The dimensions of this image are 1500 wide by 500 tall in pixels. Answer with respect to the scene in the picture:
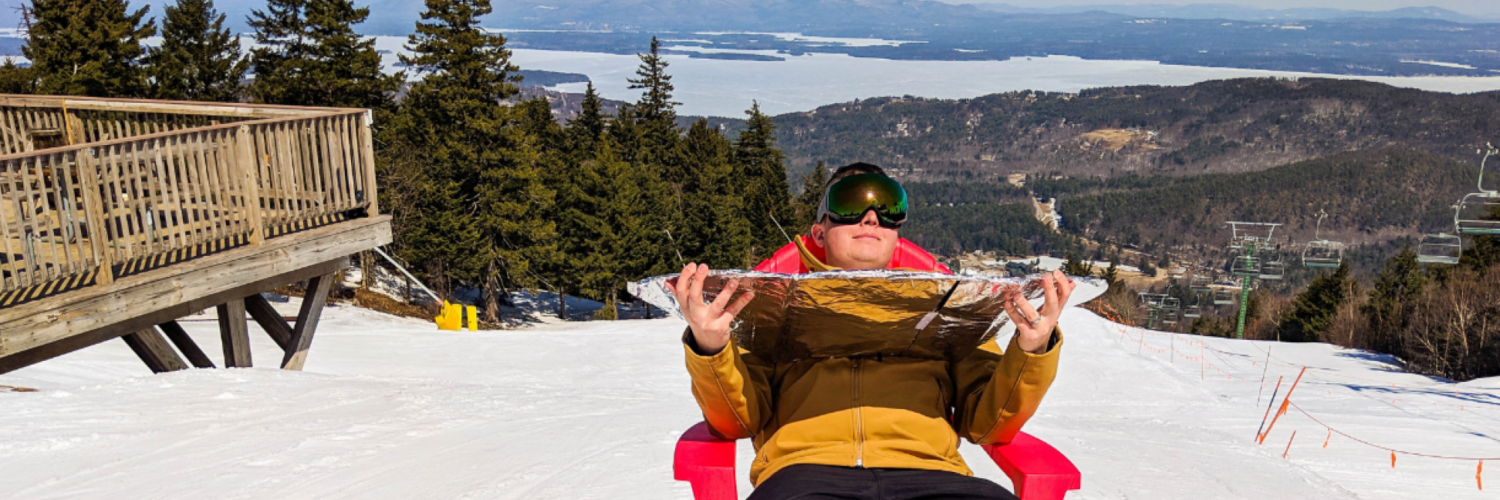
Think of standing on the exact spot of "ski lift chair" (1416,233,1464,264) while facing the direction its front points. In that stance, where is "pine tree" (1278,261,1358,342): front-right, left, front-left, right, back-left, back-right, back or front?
back

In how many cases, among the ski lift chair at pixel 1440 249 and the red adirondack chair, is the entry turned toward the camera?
2

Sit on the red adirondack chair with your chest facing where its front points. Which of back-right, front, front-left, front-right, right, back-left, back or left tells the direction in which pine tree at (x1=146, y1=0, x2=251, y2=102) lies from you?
back-right

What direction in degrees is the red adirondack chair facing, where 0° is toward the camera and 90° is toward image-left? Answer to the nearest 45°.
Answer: approximately 0°

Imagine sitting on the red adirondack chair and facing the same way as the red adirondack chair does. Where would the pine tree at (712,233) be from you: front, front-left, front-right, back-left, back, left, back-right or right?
back

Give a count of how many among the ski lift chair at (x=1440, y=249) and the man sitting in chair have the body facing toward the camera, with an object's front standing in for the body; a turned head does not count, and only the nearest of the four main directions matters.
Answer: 2

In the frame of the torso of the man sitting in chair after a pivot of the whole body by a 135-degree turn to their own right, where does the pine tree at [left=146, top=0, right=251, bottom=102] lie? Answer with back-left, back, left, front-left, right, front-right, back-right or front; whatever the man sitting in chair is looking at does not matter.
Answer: front

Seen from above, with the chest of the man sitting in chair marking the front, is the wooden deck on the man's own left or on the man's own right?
on the man's own right

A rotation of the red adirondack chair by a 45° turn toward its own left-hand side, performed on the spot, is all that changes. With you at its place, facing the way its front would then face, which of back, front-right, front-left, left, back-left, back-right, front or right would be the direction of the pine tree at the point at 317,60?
back

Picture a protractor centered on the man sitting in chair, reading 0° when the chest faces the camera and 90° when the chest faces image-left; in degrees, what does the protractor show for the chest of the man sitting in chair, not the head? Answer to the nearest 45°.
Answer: approximately 0°

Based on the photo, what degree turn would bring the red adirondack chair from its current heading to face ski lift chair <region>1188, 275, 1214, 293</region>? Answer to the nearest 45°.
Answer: approximately 180°

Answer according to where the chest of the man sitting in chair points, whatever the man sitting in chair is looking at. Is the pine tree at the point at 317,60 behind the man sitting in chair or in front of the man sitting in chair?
behind
